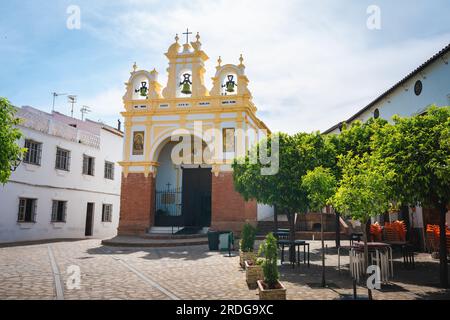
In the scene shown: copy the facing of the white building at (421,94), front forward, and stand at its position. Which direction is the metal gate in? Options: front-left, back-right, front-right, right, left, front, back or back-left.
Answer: front-right

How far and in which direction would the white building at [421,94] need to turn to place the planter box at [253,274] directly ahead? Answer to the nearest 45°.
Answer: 0° — it already faces it

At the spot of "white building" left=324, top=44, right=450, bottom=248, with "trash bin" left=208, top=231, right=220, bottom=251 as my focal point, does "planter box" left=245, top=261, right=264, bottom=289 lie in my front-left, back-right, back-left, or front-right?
front-left

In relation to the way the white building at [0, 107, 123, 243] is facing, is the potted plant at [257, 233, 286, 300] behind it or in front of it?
in front

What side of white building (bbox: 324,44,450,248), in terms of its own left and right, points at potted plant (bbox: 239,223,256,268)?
front

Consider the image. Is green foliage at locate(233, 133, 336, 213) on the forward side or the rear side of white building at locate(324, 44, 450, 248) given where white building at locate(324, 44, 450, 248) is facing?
on the forward side

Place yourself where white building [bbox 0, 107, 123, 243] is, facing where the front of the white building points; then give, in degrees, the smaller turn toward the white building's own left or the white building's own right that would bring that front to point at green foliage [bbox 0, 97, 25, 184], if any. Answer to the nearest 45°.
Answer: approximately 45° to the white building's own right

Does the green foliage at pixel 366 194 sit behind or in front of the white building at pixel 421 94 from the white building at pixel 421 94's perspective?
in front

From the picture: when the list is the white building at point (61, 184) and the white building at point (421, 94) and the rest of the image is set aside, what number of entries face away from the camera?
0

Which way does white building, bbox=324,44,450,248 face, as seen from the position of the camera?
facing the viewer and to the left of the viewer

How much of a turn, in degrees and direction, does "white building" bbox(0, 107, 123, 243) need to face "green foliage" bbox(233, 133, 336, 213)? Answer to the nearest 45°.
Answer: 0° — it already faces it

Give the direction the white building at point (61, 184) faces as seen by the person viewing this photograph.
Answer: facing the viewer and to the right of the viewer
